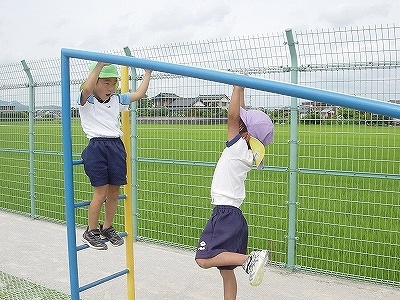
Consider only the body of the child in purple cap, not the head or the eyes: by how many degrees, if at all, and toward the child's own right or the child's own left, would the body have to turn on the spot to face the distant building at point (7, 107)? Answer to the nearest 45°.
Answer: approximately 45° to the child's own right

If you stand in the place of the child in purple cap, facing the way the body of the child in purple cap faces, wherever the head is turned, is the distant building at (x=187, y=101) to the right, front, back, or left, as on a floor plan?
right

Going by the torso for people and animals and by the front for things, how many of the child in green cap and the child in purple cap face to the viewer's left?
1

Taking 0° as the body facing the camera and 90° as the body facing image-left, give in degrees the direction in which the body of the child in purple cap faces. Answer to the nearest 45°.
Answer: approximately 90°

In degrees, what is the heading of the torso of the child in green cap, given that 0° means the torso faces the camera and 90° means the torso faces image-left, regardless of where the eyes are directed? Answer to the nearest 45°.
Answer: approximately 315°

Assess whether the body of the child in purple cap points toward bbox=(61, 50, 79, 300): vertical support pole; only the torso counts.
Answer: yes
